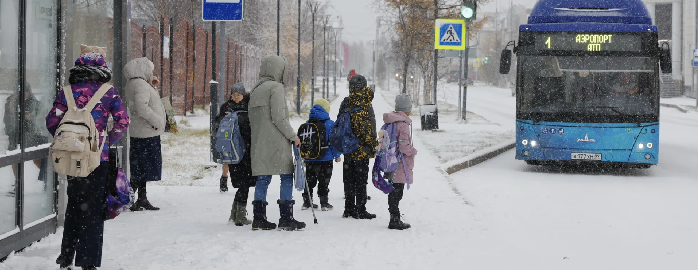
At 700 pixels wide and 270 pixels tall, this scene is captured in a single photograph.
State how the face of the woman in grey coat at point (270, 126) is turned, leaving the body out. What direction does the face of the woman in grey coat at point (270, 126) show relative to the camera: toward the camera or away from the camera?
away from the camera

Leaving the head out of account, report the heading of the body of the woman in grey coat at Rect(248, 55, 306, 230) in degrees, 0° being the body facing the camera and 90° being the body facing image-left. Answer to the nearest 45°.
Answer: approximately 225°

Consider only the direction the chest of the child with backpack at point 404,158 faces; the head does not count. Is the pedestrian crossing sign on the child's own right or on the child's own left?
on the child's own left

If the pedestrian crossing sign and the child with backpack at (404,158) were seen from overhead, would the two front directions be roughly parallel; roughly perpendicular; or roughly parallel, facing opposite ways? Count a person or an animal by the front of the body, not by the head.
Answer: roughly perpendicular

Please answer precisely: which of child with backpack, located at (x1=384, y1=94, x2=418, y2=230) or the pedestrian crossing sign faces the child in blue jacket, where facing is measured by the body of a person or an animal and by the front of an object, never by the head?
the pedestrian crossing sign

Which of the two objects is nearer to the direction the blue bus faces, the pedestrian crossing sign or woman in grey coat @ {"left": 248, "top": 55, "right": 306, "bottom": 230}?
the woman in grey coat

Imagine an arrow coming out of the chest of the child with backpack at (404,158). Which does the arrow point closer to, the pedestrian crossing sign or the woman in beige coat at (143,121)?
the pedestrian crossing sign

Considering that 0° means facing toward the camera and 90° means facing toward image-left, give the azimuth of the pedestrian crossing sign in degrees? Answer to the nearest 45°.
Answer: approximately 0°

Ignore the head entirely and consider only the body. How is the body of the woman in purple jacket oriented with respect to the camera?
away from the camera
